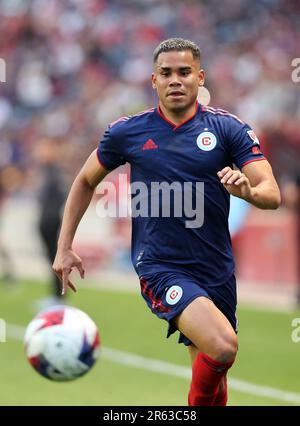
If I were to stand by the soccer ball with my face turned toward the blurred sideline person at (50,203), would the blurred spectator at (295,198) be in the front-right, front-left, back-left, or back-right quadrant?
front-right

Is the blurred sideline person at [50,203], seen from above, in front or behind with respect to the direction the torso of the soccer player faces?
behind

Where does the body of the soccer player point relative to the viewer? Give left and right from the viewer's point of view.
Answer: facing the viewer

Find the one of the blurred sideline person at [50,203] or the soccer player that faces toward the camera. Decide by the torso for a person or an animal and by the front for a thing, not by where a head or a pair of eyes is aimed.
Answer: the soccer player

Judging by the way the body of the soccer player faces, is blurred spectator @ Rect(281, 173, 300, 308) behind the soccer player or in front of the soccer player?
behind
